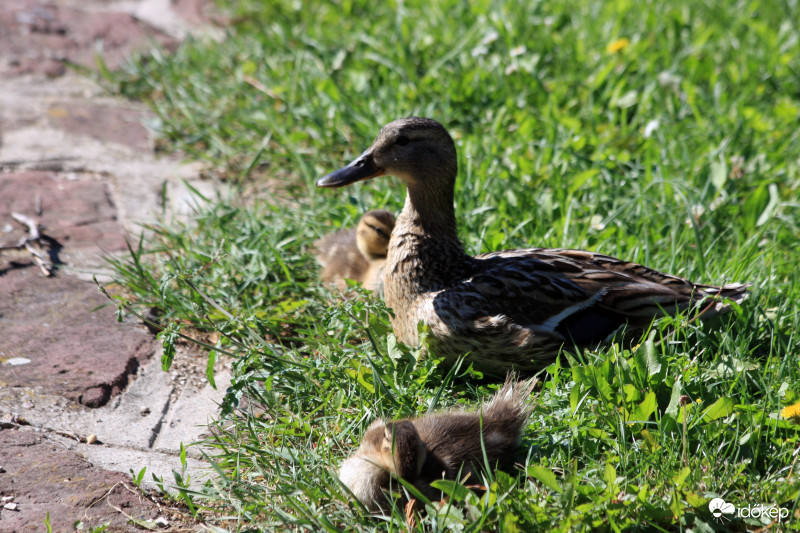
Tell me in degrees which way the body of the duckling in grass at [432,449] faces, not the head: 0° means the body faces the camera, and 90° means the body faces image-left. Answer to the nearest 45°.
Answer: approximately 90°

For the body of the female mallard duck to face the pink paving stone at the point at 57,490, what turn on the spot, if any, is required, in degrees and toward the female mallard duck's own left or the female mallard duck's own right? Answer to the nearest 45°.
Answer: approximately 45° to the female mallard duck's own left

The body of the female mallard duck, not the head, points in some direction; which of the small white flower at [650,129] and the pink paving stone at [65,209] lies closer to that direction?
the pink paving stone

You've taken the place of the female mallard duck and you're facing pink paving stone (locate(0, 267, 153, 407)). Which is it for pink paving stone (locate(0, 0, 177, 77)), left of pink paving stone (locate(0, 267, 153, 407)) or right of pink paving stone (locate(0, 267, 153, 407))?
right

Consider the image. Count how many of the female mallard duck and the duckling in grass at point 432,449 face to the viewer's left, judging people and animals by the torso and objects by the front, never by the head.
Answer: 2

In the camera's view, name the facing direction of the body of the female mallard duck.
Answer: to the viewer's left

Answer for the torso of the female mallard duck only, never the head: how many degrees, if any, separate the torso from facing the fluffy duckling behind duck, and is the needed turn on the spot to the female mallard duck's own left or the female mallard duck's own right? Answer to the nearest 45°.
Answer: approximately 45° to the female mallard duck's own right

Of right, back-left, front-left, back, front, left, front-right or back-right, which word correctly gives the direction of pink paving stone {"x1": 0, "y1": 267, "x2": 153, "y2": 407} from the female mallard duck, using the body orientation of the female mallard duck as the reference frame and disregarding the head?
front

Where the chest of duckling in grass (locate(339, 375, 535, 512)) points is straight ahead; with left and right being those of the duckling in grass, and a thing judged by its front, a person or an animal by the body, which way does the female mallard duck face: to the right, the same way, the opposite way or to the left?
the same way

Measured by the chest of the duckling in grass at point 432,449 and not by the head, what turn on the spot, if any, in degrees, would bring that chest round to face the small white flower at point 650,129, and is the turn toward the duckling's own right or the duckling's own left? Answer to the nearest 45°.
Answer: approximately 90° to the duckling's own right

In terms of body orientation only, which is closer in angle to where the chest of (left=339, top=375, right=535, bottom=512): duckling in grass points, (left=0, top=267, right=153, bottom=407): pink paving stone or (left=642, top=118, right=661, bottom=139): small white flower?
the pink paving stone

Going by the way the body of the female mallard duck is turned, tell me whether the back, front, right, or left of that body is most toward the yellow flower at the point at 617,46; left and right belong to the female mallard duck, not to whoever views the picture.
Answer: right

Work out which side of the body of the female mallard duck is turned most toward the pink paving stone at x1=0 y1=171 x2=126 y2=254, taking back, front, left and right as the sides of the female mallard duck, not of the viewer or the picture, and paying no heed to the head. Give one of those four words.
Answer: front

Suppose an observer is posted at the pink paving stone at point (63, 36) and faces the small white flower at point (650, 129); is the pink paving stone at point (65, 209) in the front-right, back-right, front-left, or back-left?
front-right
